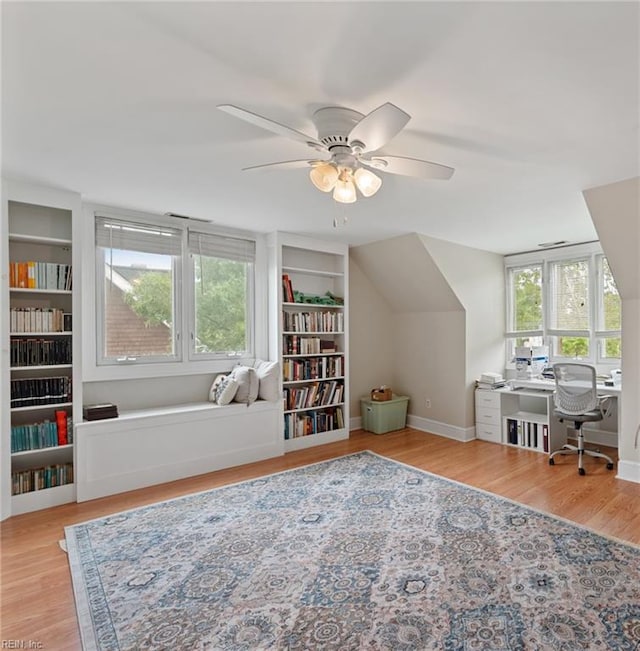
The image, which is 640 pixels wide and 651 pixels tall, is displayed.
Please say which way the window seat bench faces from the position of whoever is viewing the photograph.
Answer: facing the viewer and to the right of the viewer

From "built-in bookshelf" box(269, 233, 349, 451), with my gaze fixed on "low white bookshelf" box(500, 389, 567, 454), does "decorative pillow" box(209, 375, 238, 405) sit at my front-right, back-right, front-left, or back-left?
back-right

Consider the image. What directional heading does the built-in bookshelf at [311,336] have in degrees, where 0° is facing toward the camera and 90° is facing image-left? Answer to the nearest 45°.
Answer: approximately 315°

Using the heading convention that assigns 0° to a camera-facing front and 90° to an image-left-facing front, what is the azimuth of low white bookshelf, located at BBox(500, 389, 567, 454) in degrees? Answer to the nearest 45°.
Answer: approximately 45°

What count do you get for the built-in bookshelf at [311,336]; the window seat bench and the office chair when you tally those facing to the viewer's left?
0

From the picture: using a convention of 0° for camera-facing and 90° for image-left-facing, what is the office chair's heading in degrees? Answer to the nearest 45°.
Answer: approximately 225°

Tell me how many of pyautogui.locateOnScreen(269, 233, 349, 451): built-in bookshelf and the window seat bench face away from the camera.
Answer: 0

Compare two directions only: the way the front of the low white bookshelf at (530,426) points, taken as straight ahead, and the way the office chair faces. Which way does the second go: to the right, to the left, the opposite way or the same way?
the opposite way
